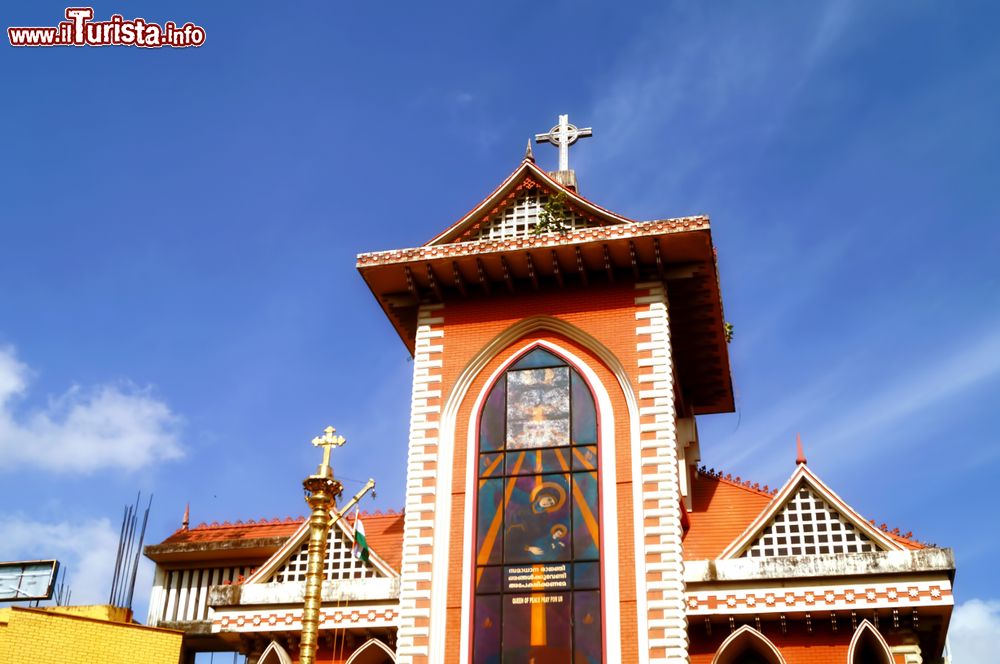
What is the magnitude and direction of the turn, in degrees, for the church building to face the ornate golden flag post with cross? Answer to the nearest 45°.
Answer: approximately 45° to its right

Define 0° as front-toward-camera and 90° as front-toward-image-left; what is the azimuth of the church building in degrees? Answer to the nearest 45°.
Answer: approximately 0°

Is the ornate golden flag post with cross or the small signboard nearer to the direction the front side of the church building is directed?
the ornate golden flag post with cross

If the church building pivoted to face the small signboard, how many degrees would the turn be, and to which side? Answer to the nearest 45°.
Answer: approximately 90° to its right
